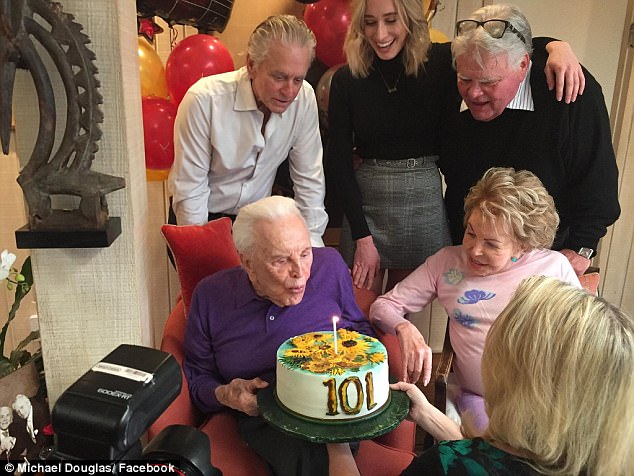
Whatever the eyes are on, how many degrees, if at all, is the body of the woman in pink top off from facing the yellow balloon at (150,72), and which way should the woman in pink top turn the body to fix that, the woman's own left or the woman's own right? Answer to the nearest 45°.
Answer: approximately 45° to the woman's own right

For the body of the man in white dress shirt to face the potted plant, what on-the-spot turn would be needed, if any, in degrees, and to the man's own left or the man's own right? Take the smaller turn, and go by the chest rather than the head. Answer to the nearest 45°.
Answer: approximately 90° to the man's own right

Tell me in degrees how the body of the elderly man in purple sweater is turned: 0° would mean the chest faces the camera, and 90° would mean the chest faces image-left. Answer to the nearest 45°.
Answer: approximately 315°

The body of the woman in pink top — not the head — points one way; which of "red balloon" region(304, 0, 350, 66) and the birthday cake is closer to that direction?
the birthday cake

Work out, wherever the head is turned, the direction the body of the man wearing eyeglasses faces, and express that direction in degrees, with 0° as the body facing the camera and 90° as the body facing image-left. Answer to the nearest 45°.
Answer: approximately 45°

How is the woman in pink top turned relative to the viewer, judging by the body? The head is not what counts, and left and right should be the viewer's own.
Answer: facing the viewer and to the left of the viewer

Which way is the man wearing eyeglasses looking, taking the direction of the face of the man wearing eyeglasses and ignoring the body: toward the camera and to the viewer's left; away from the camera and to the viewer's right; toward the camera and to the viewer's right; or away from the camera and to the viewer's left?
toward the camera and to the viewer's left

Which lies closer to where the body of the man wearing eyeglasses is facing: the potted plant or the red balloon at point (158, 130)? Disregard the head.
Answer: the potted plant

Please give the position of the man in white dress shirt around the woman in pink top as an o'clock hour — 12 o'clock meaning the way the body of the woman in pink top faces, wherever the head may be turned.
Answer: The man in white dress shirt is roughly at 2 o'clock from the woman in pink top.

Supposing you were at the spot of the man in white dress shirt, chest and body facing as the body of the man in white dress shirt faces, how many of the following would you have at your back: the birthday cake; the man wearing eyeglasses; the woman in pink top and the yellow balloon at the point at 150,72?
1

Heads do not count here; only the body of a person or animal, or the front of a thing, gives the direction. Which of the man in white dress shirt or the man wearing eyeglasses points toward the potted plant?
the man wearing eyeglasses

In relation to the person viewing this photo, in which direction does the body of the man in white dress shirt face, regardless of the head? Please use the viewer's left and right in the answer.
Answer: facing the viewer and to the right of the viewer

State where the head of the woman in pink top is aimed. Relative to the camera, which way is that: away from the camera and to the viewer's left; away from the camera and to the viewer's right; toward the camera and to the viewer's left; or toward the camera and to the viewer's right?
toward the camera and to the viewer's left
